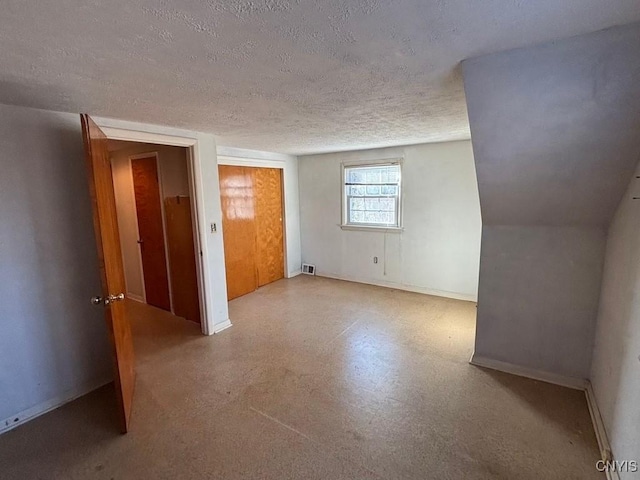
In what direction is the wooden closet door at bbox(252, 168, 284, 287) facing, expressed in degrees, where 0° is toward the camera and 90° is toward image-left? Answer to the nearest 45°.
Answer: approximately 315°

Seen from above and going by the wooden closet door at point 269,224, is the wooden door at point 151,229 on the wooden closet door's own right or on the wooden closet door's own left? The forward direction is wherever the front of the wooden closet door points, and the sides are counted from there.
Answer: on the wooden closet door's own right

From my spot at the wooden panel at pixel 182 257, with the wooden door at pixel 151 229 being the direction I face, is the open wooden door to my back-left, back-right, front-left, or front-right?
back-left

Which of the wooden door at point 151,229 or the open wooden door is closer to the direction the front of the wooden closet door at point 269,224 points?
the open wooden door

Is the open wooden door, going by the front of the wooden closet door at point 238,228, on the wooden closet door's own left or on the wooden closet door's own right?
on the wooden closet door's own right

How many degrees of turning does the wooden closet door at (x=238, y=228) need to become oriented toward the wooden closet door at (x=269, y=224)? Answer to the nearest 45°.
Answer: approximately 90° to its left

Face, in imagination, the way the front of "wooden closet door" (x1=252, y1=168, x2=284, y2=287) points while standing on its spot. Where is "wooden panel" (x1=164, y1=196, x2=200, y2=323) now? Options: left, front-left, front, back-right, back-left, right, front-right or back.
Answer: right
